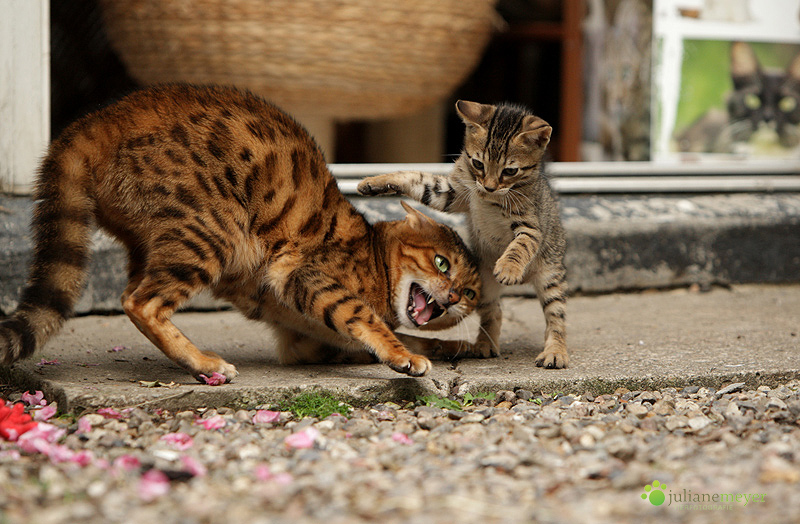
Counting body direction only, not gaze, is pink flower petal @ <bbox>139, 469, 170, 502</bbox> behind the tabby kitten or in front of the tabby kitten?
in front

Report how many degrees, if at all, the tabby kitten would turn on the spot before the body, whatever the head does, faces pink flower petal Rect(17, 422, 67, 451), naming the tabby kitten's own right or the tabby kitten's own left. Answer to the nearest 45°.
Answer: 0° — it already faces it

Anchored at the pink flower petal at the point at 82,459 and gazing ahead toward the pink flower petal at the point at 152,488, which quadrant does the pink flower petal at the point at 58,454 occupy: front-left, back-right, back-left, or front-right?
back-right

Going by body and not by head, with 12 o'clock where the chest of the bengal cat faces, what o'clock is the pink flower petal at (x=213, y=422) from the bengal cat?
The pink flower petal is roughly at 3 o'clock from the bengal cat.

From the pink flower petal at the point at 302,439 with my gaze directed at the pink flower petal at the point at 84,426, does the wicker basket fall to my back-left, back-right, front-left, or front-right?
front-right

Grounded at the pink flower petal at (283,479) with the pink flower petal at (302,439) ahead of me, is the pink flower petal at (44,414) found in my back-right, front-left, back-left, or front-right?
front-left

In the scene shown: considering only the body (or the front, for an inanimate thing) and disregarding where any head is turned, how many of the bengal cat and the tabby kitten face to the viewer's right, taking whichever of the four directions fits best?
1

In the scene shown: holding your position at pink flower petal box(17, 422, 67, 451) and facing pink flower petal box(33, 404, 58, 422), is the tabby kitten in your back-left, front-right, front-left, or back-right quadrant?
front-right

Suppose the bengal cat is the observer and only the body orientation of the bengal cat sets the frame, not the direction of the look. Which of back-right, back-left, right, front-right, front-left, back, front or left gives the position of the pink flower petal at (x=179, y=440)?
right

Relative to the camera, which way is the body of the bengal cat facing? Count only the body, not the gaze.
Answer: to the viewer's right

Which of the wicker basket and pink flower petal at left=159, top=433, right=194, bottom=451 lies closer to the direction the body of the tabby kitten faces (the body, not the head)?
the pink flower petal

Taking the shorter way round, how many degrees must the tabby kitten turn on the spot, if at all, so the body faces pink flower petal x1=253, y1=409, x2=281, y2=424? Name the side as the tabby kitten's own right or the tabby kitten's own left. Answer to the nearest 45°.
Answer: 0° — it already faces it

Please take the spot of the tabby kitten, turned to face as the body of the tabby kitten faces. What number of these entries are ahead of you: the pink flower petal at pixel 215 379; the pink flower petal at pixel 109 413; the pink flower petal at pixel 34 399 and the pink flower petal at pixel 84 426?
4

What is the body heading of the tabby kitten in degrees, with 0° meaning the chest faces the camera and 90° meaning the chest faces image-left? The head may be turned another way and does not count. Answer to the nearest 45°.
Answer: approximately 45°

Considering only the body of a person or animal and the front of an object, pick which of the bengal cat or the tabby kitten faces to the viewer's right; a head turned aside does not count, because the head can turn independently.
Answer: the bengal cat

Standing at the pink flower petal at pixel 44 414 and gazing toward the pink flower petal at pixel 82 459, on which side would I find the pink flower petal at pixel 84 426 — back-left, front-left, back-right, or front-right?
front-left
